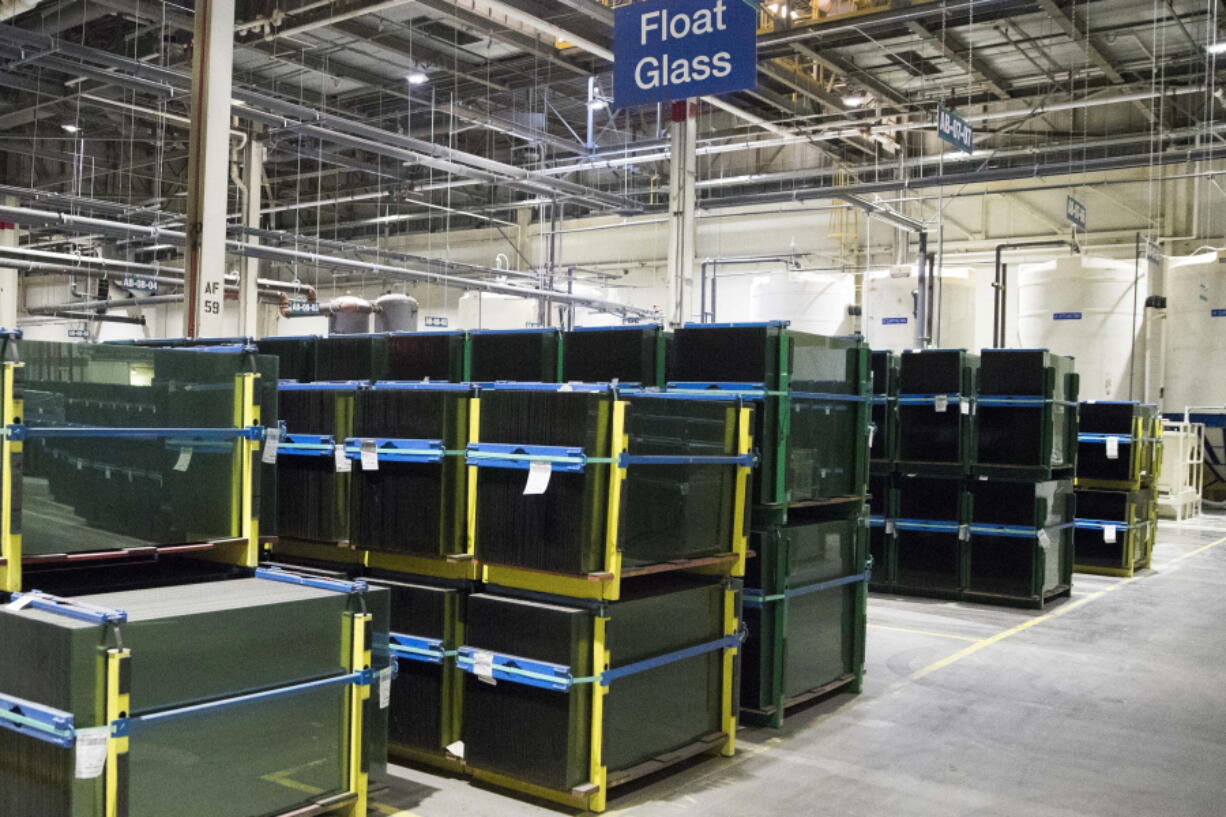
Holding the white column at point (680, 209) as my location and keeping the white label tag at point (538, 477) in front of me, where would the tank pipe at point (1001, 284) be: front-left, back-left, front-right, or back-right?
back-left

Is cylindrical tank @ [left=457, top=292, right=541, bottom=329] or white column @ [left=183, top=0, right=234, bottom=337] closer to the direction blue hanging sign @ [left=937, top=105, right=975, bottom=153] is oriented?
the white column

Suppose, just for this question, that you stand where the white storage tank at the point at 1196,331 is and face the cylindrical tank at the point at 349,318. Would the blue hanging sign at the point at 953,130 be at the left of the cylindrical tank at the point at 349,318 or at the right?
left

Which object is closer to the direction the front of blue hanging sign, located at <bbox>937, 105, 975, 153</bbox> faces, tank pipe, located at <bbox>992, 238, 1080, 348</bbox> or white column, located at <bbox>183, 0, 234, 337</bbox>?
the white column

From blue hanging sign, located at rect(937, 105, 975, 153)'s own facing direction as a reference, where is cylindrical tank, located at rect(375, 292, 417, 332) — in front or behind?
behind

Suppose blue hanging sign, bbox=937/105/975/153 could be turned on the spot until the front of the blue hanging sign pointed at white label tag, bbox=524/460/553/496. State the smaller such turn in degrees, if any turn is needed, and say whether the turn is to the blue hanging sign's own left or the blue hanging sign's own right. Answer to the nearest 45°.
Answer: approximately 45° to the blue hanging sign's own right

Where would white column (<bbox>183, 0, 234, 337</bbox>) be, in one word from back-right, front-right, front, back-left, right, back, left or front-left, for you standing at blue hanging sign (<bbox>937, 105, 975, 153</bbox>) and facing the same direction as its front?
right

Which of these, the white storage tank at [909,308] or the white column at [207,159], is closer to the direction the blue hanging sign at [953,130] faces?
the white column
